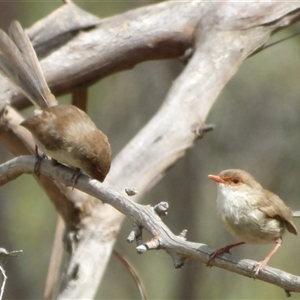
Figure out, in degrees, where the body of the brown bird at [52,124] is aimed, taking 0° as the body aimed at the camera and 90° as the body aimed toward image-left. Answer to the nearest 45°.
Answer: approximately 270°

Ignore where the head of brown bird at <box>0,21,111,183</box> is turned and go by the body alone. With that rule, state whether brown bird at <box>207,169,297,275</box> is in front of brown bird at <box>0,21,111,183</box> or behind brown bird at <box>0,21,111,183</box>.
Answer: in front
